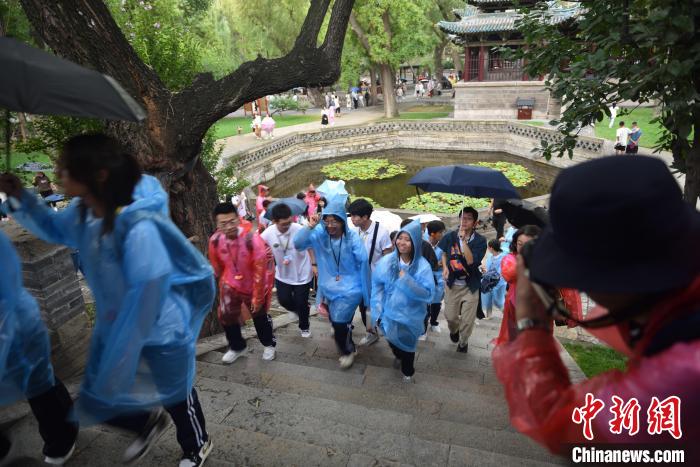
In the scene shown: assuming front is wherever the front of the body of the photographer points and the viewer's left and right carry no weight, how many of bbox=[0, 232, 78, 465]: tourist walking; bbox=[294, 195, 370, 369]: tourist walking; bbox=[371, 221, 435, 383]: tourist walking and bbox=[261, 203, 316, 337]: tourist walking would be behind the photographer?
0

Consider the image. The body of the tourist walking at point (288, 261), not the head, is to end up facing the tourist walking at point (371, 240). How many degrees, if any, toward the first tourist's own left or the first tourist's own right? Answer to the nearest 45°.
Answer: approximately 90° to the first tourist's own left

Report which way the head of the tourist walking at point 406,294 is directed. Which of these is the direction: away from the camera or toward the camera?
toward the camera

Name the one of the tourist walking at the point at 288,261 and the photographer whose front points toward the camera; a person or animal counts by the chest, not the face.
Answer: the tourist walking

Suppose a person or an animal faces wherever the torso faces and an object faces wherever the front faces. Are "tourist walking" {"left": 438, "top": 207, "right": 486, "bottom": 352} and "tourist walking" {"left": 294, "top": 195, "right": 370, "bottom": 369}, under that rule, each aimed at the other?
no

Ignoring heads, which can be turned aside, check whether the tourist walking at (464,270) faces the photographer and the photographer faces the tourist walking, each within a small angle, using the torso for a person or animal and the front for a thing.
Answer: no

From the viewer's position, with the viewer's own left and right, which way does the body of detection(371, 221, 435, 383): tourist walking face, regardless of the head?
facing the viewer

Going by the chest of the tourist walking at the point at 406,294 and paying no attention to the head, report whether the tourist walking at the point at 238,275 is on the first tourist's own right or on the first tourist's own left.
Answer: on the first tourist's own right

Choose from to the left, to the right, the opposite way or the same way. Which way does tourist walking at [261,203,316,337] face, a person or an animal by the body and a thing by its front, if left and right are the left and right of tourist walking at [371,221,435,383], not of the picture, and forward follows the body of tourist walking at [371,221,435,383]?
the same way

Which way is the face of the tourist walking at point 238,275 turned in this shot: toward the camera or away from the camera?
toward the camera

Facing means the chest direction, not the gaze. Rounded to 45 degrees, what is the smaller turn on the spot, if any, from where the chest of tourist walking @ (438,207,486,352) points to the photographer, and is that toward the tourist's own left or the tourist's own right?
0° — they already face them

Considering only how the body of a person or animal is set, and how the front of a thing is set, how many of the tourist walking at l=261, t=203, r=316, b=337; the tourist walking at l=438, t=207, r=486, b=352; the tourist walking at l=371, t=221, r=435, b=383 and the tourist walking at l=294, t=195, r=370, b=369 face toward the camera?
4

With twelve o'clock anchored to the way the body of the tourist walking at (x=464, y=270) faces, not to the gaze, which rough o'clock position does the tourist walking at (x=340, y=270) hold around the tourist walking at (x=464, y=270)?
the tourist walking at (x=340, y=270) is roughly at 2 o'clock from the tourist walking at (x=464, y=270).

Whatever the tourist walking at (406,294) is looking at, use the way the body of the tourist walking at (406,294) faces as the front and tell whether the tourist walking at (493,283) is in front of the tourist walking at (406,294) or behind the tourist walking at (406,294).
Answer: behind

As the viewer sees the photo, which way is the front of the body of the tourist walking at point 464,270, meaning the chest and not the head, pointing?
toward the camera

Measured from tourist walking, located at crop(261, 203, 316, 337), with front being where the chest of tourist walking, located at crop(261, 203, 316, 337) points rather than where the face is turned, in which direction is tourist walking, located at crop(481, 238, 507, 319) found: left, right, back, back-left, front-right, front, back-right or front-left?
left

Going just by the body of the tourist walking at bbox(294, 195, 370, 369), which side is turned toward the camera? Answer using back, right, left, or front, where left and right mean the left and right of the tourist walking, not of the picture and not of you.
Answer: front

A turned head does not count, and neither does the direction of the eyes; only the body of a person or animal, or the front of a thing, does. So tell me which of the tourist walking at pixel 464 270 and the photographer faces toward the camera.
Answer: the tourist walking

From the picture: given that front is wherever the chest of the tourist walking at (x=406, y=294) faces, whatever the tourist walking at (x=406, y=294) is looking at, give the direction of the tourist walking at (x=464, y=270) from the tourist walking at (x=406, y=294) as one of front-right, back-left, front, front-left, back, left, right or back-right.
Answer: back-left
